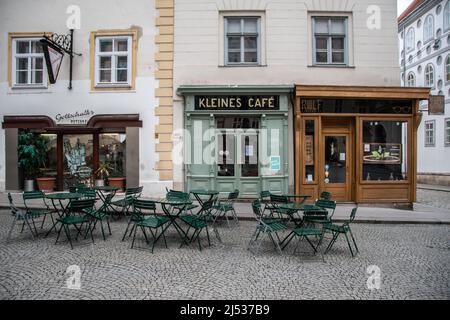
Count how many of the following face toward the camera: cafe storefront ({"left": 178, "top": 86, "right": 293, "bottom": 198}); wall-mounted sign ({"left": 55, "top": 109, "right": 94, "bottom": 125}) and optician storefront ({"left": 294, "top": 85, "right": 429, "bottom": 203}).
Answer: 3

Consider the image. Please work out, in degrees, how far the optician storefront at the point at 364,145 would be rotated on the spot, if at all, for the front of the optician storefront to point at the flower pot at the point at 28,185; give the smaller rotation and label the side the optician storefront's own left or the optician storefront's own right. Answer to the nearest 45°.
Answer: approximately 90° to the optician storefront's own right

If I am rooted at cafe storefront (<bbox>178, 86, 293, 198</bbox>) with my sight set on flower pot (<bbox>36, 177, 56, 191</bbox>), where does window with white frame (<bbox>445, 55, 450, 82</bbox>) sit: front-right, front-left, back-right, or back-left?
back-right

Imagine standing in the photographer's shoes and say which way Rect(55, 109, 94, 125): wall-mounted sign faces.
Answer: facing the viewer

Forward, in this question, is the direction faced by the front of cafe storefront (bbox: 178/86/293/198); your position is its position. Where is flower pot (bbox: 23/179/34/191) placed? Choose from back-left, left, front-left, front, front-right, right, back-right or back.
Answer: right

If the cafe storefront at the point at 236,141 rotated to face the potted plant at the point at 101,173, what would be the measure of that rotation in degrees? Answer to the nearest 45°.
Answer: approximately 90° to its right

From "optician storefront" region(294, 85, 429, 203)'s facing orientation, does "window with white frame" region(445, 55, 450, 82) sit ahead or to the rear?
to the rear

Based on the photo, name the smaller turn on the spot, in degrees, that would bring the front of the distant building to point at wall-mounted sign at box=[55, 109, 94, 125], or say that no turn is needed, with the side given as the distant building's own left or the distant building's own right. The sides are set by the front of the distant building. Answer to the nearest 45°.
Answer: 0° — it already faces it

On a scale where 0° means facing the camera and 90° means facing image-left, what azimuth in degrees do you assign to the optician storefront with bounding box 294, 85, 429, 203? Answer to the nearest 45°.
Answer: approximately 0°

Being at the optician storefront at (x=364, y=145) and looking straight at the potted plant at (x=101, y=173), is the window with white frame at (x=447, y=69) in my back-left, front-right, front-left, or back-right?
back-right

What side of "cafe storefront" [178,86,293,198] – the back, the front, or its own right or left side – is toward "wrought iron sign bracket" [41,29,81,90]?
right

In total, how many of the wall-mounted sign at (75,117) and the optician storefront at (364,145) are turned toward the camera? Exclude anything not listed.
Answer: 2
